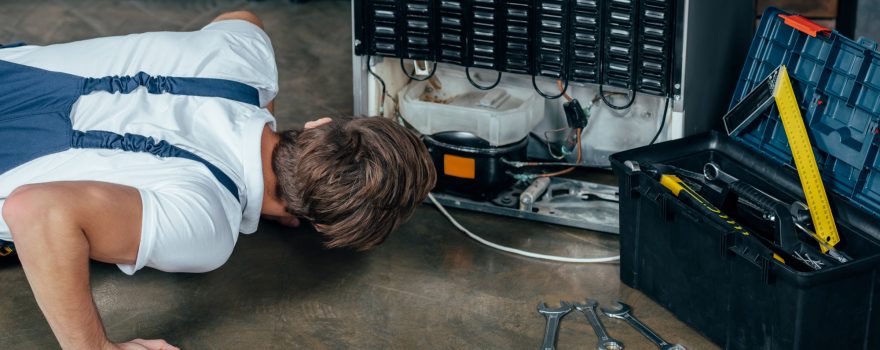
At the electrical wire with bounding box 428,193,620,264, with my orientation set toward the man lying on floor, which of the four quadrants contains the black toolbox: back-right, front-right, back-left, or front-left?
back-left

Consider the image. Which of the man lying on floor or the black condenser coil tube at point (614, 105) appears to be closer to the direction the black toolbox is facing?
the man lying on floor

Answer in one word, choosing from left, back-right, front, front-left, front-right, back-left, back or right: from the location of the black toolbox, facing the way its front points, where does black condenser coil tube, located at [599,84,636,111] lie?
right

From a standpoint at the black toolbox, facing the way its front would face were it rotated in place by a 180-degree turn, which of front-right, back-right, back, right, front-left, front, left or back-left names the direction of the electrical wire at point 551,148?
left

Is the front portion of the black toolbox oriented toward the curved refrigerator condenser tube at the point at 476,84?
no

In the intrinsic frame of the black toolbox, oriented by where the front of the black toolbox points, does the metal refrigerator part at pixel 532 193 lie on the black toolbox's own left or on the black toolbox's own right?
on the black toolbox's own right

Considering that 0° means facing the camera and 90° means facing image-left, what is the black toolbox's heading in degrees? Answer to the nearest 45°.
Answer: approximately 45°

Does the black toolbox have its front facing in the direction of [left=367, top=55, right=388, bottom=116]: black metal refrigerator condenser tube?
no
